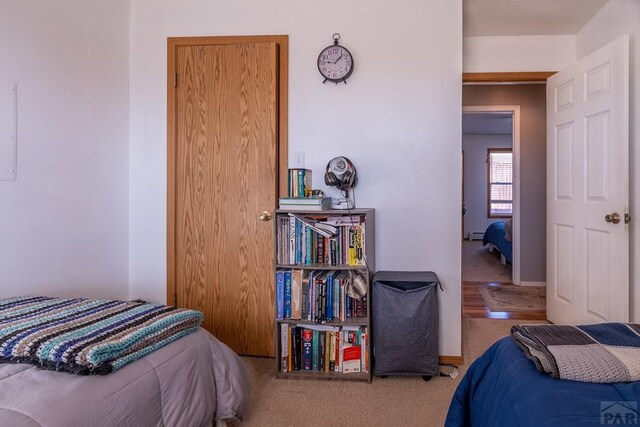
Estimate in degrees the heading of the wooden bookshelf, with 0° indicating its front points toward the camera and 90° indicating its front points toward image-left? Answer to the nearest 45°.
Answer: approximately 0°

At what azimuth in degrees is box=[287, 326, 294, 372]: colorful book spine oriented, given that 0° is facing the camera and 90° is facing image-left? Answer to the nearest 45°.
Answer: approximately 0°

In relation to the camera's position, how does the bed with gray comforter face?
facing to the right of the viewer

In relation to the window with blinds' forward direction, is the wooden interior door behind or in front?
in front

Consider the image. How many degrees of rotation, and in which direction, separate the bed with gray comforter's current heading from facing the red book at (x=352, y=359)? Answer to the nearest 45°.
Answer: approximately 45° to its left
